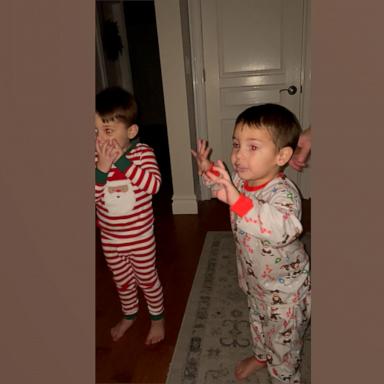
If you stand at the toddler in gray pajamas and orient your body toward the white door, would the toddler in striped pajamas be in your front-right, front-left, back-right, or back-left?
front-left

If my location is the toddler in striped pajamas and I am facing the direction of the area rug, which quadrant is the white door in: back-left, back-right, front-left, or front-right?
front-left

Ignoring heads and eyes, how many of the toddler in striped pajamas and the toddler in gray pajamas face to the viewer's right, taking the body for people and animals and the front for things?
0

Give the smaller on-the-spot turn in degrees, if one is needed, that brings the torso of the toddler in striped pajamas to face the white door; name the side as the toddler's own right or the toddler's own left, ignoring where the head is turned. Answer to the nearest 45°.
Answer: approximately 180°

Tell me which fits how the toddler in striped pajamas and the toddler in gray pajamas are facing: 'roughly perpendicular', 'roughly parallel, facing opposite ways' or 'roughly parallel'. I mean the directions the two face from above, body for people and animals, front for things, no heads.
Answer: roughly parallel

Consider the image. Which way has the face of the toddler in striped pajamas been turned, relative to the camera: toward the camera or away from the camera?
toward the camera

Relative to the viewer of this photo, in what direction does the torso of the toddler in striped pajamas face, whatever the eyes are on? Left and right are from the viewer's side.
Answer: facing the viewer and to the left of the viewer

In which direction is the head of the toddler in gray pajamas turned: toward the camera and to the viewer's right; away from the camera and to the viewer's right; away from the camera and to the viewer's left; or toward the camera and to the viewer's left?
toward the camera and to the viewer's left

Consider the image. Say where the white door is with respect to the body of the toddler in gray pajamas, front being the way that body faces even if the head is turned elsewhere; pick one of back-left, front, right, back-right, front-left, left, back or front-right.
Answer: back-right
